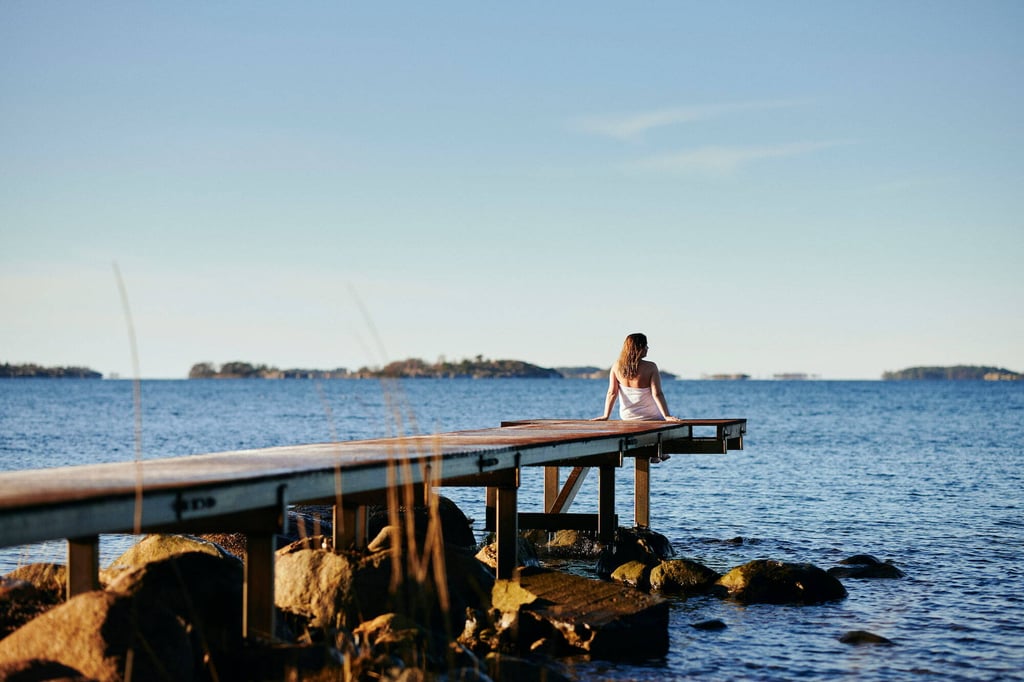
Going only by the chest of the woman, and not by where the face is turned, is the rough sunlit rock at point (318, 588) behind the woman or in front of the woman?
behind

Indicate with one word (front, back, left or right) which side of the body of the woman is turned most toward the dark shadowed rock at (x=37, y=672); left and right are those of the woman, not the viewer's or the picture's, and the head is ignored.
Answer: back

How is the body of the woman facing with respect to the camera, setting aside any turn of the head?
away from the camera

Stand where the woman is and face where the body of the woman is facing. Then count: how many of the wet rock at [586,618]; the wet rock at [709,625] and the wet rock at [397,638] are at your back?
3

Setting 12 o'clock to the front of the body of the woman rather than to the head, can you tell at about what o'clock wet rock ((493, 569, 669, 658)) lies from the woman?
The wet rock is roughly at 6 o'clock from the woman.

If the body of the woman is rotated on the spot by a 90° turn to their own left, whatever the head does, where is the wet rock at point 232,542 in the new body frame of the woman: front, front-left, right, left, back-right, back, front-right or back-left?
front-left

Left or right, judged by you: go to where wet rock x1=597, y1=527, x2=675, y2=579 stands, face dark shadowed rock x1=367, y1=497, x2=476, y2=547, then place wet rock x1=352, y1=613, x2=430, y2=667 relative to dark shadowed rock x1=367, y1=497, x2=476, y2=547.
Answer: left

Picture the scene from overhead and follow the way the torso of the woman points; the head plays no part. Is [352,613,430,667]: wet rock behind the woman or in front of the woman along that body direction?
behind

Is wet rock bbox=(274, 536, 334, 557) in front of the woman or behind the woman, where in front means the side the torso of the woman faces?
behind

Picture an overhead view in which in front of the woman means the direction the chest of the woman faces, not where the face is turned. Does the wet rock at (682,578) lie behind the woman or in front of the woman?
behind

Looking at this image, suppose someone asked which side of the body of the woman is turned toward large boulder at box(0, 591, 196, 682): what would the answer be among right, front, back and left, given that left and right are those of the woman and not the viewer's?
back

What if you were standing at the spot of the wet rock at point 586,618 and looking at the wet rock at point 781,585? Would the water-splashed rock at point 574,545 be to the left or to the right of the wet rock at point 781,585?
left

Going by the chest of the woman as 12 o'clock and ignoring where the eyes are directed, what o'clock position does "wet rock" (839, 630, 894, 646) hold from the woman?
The wet rock is roughly at 5 o'clock from the woman.

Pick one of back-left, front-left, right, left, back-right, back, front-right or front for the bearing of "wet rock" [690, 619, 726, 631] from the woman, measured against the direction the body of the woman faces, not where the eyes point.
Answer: back

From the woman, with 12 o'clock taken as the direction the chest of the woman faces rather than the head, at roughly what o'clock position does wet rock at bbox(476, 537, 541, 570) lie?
The wet rock is roughly at 7 o'clock from the woman.
